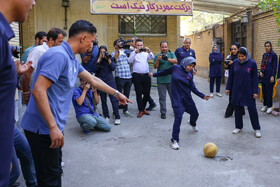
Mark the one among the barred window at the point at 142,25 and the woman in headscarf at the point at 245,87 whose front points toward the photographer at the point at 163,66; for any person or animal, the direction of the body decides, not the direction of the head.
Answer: the barred window

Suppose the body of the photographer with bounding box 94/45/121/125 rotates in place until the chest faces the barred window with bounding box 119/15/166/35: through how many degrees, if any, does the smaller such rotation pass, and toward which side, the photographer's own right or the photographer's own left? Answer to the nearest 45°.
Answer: approximately 180°

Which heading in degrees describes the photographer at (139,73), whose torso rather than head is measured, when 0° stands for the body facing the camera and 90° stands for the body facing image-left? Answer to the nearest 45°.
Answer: approximately 0°

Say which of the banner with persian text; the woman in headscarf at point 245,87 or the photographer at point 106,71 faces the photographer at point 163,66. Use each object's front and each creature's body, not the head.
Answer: the banner with persian text

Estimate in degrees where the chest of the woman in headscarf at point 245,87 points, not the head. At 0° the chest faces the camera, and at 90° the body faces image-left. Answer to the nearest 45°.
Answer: approximately 0°

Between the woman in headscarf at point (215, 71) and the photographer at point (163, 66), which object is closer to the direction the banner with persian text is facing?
the photographer

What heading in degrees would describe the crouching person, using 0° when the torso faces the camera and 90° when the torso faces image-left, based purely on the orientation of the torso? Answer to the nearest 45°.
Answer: approximately 315°
